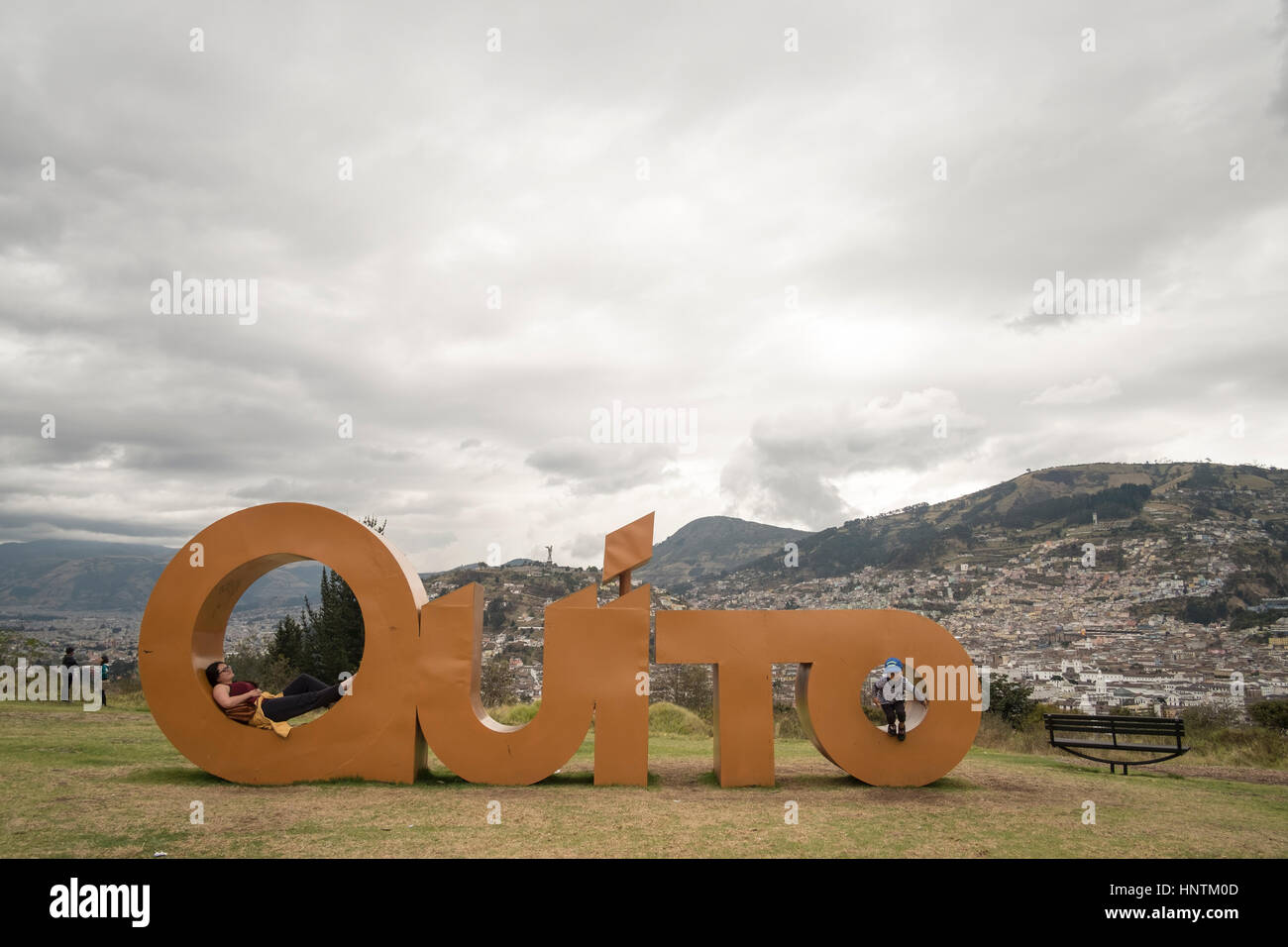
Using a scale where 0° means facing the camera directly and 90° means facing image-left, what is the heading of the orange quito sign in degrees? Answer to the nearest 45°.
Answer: approximately 0°

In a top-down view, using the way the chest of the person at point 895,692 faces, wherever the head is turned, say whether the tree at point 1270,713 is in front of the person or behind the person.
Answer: behind

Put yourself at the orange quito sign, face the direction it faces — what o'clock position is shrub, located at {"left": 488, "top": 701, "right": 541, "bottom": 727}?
The shrub is roughly at 6 o'clock from the orange quito sign.

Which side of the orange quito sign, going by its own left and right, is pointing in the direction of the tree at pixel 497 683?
back

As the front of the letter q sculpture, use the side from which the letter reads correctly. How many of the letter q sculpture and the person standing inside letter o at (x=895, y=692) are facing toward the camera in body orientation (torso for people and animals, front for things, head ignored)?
2

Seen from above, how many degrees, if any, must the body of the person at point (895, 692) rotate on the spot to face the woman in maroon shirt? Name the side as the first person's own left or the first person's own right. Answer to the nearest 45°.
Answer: approximately 90° to the first person's own right
